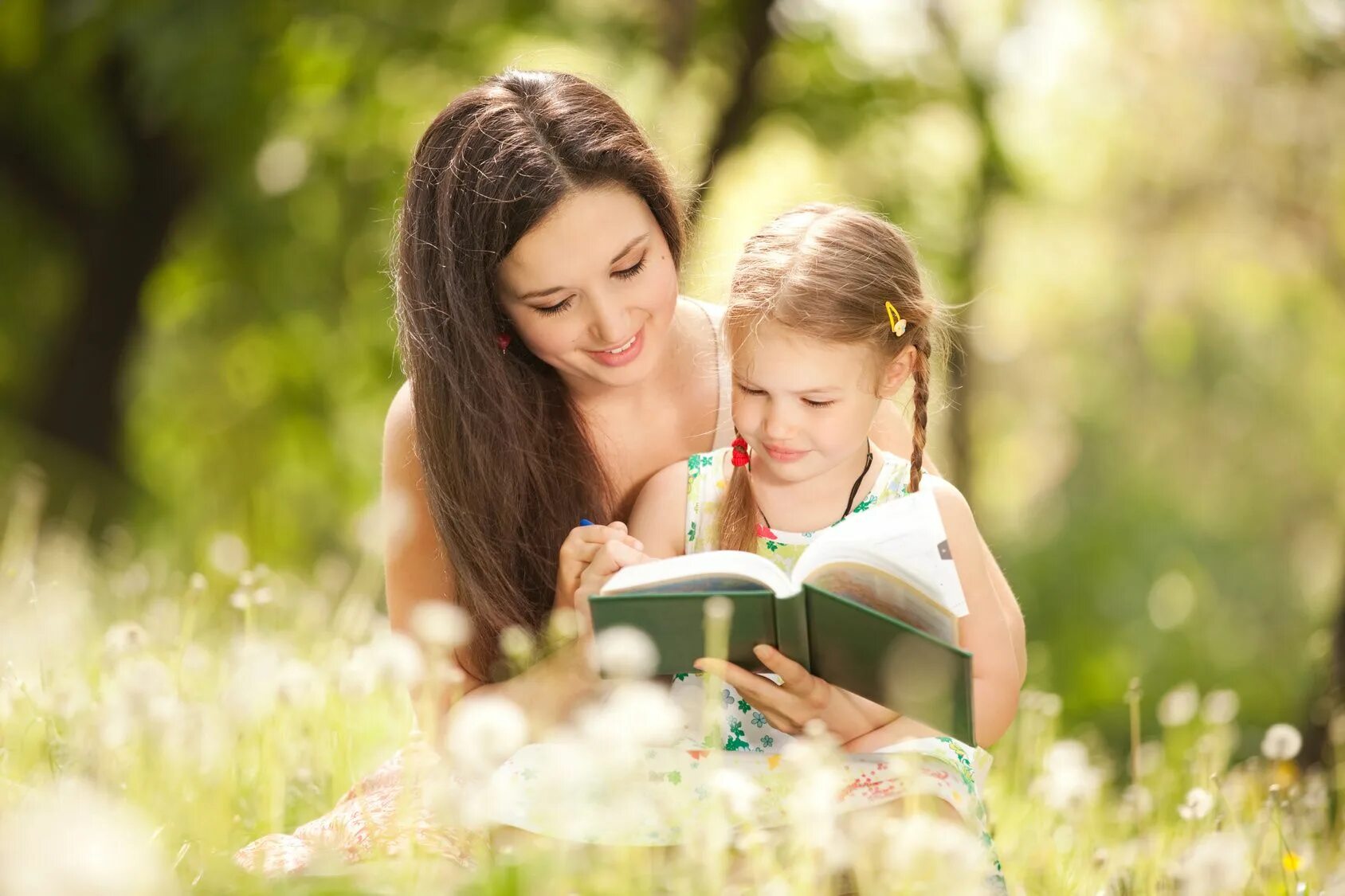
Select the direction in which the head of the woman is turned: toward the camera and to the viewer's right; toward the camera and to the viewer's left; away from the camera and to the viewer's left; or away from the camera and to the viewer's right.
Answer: toward the camera and to the viewer's right

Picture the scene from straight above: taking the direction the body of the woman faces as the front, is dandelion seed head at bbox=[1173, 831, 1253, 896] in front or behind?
in front

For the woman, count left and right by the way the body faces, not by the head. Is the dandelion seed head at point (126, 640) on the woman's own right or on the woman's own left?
on the woman's own right

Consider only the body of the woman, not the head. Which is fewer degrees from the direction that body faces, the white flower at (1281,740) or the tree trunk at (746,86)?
the white flower

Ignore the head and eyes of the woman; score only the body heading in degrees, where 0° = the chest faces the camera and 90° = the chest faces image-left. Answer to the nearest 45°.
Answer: approximately 315°

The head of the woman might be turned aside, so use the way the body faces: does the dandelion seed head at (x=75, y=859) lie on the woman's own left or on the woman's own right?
on the woman's own right

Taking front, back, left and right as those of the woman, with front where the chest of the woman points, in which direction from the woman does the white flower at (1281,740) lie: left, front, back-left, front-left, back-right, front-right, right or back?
front-left
